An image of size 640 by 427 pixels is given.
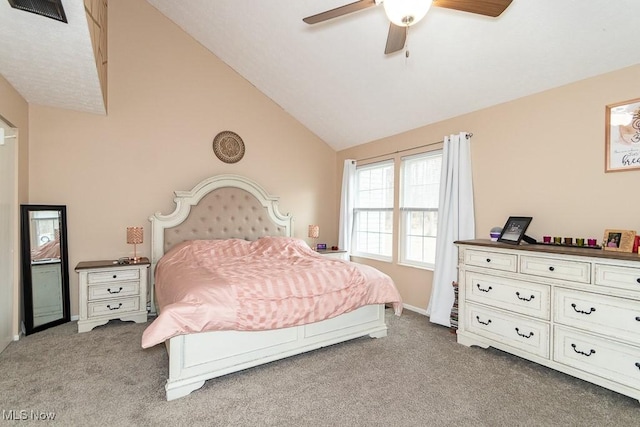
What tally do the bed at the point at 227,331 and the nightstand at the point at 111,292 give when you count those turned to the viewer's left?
0

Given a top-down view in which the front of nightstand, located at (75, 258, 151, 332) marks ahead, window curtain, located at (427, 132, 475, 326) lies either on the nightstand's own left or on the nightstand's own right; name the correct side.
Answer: on the nightstand's own left

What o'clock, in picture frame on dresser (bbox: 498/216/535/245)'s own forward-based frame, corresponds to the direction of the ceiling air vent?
The ceiling air vent is roughly at 12 o'clock from the picture frame on dresser.

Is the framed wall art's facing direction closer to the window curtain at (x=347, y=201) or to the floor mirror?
the floor mirror

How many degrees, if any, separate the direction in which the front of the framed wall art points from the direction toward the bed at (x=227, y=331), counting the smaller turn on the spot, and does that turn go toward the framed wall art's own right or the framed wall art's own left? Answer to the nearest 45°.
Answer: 0° — it already faces it

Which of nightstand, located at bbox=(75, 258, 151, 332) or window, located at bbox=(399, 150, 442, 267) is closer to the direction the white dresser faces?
the nightstand
